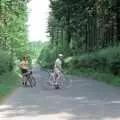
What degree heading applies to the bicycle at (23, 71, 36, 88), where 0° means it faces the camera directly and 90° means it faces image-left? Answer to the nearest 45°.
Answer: approximately 315°
